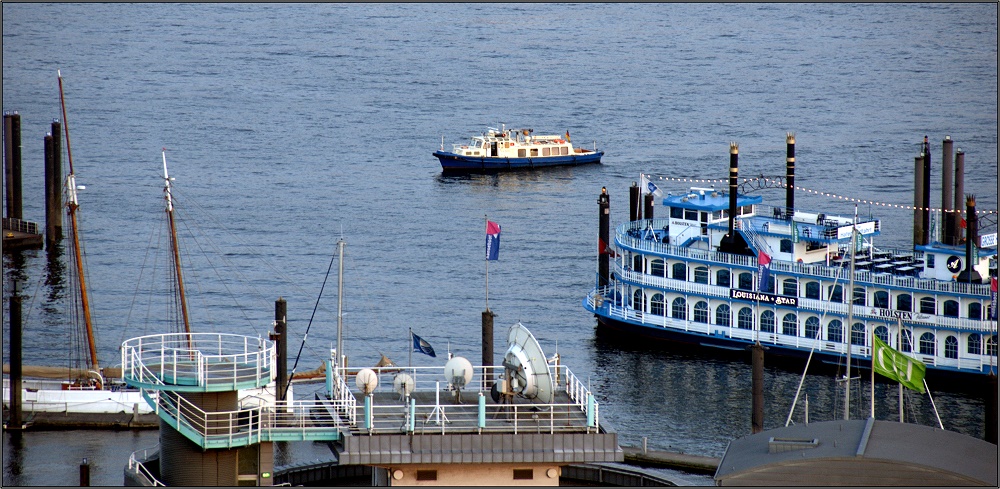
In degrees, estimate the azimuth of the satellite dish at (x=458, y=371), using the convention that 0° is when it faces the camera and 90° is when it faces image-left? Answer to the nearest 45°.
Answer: approximately 180°

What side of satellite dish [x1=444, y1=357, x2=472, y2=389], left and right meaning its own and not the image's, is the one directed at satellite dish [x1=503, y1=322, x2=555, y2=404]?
right

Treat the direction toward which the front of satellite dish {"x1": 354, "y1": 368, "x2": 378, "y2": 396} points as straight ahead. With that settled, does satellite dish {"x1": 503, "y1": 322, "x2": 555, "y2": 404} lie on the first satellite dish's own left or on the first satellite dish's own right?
on the first satellite dish's own right

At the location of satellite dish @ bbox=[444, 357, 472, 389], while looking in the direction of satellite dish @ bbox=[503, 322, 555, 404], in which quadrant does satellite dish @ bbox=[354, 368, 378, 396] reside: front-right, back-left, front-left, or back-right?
back-right

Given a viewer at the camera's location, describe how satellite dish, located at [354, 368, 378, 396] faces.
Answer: facing away from the viewer

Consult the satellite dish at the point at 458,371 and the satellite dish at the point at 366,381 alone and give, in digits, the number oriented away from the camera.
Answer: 2
